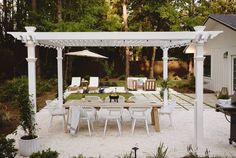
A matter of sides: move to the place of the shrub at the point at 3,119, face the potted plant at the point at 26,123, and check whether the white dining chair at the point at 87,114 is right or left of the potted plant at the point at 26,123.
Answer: left

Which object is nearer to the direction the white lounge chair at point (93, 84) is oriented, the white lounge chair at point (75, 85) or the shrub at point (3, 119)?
the shrub

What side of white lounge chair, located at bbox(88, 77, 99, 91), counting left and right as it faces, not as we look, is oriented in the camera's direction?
front

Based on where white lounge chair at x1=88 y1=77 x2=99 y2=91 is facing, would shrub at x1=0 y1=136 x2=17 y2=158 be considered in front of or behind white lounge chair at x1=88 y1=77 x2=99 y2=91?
in front

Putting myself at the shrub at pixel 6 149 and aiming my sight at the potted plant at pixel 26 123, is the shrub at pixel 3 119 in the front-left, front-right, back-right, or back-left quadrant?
front-left

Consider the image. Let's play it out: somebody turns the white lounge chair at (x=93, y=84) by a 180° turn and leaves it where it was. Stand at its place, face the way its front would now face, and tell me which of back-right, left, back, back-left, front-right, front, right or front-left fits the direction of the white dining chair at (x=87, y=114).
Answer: back

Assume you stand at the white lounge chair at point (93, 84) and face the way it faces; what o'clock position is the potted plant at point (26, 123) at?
The potted plant is roughly at 12 o'clock from the white lounge chair.

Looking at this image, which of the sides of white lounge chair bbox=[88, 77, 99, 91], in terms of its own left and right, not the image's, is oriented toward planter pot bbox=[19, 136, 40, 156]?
front

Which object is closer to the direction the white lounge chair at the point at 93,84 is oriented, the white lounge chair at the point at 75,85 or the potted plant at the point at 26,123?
the potted plant

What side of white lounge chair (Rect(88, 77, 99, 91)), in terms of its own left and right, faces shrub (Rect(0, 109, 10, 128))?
front
